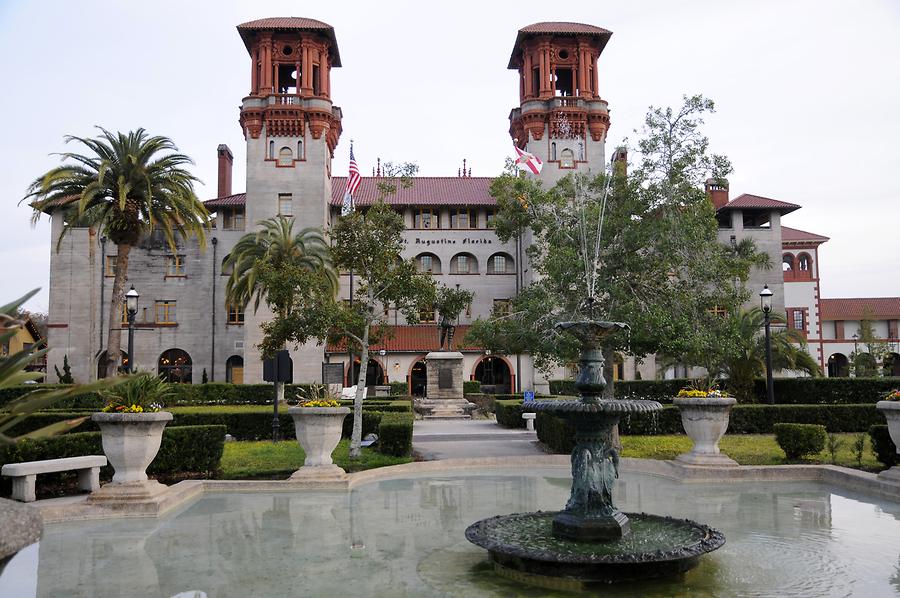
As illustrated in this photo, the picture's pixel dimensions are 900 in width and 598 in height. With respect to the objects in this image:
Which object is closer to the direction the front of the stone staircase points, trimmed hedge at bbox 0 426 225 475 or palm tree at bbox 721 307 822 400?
the trimmed hedge

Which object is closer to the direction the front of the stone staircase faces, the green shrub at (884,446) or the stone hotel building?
the green shrub

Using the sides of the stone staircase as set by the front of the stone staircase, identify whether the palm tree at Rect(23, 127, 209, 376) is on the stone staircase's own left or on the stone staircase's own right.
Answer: on the stone staircase's own right

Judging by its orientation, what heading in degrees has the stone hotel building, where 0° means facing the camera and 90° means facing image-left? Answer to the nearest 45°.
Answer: approximately 0°

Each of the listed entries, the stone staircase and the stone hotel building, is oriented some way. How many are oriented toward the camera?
2

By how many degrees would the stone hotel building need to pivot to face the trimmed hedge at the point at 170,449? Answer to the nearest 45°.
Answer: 0° — it already faces it

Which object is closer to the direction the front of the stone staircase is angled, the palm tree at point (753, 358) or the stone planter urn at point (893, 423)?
the stone planter urn

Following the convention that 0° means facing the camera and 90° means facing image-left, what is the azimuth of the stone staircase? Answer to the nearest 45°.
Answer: approximately 0°
